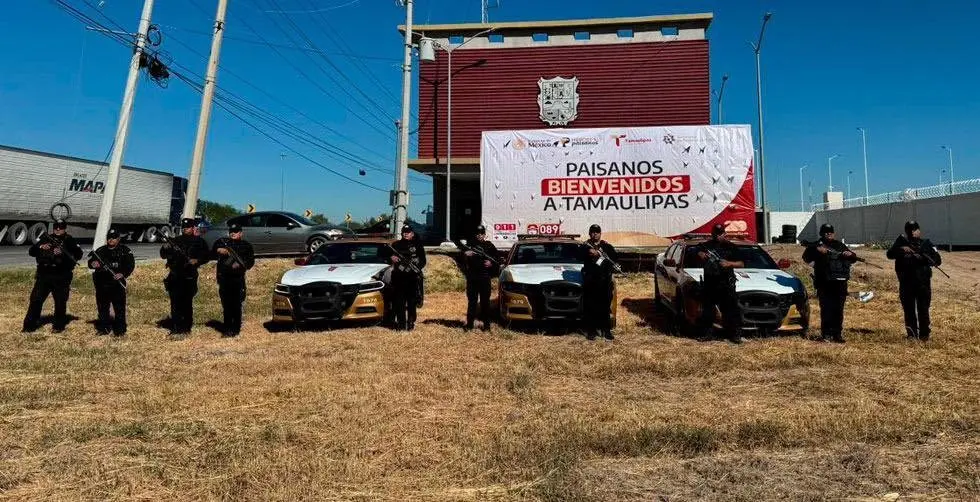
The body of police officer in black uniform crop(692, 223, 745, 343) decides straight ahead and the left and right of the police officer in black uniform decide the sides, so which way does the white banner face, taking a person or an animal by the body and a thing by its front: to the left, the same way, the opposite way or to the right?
the same way

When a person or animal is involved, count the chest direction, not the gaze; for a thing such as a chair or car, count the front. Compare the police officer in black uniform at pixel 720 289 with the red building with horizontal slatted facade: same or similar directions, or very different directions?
same or similar directions

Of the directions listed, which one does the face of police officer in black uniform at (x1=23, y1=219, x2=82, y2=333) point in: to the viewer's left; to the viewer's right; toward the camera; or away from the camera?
toward the camera

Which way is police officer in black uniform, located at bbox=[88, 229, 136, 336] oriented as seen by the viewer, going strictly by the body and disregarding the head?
toward the camera

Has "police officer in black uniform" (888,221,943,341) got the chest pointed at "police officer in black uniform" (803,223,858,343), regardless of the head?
no

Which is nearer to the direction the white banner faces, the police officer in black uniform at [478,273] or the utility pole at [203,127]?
the police officer in black uniform

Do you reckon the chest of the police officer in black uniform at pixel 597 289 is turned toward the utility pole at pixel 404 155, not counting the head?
no

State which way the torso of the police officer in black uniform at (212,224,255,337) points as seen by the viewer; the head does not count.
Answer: toward the camera

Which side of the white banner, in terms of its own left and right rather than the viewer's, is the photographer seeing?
front

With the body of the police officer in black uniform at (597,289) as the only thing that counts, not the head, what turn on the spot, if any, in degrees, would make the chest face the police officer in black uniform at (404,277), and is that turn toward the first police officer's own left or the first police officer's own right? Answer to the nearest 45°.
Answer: approximately 90° to the first police officer's own right

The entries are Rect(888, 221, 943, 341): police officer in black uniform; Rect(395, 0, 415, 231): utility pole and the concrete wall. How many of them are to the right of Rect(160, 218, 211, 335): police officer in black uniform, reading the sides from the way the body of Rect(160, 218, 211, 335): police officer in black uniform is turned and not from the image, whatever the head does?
0

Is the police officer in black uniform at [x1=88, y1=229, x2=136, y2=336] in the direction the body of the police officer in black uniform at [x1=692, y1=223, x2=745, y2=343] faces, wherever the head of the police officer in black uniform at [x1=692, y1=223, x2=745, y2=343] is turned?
no

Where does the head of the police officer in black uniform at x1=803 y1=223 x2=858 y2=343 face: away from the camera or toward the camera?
toward the camera

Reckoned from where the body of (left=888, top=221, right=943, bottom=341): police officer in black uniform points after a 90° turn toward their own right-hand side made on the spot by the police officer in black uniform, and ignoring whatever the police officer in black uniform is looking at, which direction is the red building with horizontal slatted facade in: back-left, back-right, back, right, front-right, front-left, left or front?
front-right

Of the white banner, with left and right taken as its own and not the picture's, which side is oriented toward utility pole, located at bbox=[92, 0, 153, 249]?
right

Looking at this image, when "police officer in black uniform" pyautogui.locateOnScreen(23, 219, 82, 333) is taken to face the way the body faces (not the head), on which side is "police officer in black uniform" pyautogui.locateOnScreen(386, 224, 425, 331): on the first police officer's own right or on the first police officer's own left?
on the first police officer's own left

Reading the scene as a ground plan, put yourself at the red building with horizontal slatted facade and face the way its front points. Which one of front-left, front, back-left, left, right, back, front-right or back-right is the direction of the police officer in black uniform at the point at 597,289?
front

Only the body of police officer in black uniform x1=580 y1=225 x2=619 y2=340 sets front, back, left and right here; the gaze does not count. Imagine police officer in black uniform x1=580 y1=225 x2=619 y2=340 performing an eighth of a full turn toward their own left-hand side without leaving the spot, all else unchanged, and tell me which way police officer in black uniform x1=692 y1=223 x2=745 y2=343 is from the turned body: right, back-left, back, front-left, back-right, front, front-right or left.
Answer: front-left

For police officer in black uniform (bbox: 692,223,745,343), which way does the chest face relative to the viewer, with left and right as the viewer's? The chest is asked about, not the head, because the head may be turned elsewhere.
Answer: facing the viewer
